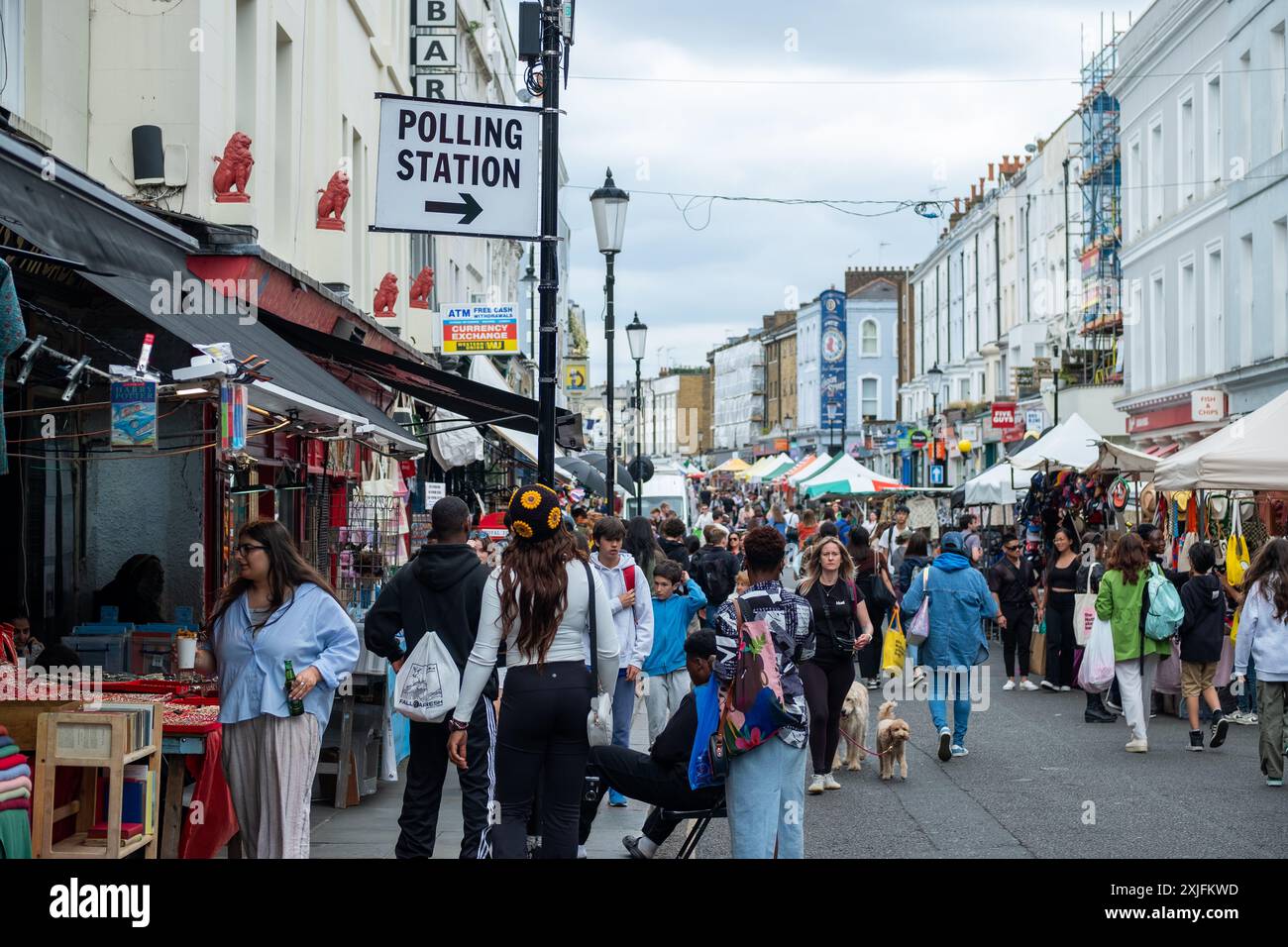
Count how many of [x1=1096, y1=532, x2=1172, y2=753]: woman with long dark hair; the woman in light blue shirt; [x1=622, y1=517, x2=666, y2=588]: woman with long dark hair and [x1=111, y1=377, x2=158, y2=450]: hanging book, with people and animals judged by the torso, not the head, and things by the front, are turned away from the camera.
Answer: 2

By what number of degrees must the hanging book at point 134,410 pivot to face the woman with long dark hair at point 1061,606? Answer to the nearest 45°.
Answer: approximately 135° to its left

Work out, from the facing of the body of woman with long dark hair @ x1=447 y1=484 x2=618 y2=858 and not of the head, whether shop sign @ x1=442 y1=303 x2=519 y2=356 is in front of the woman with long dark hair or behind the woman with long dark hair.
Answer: in front

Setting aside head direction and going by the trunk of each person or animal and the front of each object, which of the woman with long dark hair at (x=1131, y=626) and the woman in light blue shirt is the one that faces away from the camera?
the woman with long dark hair

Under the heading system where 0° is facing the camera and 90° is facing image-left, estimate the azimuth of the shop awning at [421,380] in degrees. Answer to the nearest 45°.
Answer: approximately 315°

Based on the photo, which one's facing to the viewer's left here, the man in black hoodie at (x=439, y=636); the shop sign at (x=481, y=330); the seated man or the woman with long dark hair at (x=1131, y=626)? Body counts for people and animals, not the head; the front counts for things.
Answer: the seated man

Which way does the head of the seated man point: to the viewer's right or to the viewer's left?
to the viewer's left

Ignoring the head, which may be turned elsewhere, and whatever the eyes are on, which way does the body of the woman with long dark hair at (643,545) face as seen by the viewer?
away from the camera

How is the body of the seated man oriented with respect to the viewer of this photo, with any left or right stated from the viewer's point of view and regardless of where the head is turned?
facing to the left of the viewer

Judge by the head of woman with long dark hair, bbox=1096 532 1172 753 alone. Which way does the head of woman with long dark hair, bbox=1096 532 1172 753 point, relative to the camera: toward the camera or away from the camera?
away from the camera

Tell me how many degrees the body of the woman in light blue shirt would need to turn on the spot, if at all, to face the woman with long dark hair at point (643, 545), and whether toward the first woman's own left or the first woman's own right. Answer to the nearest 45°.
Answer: approximately 180°

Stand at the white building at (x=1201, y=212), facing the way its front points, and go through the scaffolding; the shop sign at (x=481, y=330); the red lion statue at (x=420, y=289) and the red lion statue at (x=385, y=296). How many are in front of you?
3

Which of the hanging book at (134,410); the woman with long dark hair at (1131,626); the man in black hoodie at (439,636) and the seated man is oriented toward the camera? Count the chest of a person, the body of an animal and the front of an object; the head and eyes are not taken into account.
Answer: the hanging book

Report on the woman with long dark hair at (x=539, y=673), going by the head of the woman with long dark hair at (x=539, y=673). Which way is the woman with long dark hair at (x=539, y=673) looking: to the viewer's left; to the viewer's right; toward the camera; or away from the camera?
away from the camera

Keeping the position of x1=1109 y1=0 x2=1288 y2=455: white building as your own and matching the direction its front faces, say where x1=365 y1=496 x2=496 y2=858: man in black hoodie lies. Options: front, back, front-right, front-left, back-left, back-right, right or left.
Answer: front-left
